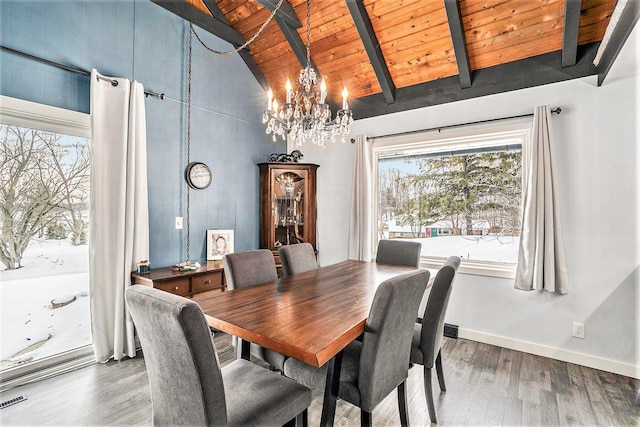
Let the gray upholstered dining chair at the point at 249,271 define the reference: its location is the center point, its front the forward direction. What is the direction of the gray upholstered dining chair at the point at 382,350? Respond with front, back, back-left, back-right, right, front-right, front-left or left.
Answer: front

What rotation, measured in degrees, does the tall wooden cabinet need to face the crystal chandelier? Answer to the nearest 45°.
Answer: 0° — it already faces it

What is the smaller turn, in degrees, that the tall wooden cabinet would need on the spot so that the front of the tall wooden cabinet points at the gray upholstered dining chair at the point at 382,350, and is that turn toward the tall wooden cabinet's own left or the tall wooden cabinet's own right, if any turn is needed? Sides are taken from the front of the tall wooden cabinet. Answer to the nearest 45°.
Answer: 0° — it already faces it

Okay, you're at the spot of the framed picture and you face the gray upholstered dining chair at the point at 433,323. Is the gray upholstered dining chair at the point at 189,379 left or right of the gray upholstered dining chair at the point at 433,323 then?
right

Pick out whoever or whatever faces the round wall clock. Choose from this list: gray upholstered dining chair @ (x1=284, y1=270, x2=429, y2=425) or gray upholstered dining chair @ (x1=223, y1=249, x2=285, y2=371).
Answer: gray upholstered dining chair @ (x1=284, y1=270, x2=429, y2=425)

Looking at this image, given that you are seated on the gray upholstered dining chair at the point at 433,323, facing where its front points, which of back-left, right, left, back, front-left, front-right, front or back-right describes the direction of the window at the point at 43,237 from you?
front

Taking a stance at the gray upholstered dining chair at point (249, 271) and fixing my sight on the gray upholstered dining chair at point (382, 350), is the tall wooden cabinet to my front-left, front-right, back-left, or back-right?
back-left

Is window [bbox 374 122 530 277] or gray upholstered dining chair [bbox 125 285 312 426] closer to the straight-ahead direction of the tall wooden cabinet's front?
the gray upholstered dining chair

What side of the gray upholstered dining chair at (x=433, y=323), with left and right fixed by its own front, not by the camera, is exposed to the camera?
left

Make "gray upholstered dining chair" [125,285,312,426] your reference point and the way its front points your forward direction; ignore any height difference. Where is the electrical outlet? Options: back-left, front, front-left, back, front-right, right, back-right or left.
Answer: front-right

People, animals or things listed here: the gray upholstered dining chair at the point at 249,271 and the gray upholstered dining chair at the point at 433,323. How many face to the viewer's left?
1

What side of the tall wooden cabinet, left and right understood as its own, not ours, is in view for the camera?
front
